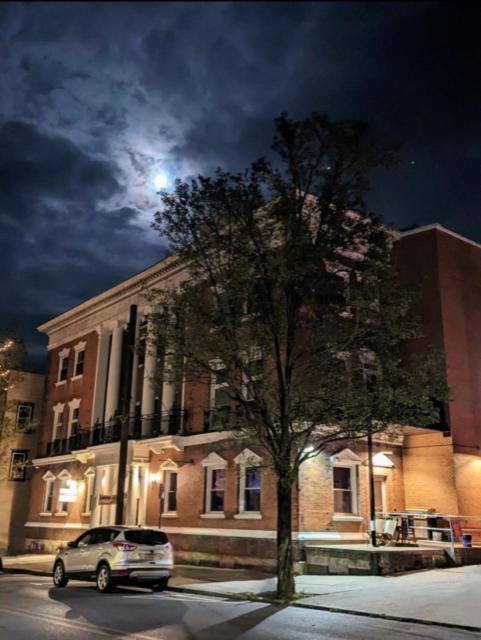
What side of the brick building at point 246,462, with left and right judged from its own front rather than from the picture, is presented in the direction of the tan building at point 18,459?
right

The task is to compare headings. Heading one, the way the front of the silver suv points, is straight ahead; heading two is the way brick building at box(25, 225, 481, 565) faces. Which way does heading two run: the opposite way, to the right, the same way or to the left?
to the left

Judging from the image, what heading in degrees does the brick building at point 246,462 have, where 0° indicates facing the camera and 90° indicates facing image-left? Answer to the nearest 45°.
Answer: approximately 45°

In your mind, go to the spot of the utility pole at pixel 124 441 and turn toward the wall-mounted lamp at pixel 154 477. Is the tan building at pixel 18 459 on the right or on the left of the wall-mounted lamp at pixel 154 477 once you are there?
left

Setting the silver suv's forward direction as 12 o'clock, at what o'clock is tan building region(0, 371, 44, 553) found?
The tan building is roughly at 1 o'clock from the silver suv.

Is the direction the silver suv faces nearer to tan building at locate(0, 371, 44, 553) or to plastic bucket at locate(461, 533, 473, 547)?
the tan building

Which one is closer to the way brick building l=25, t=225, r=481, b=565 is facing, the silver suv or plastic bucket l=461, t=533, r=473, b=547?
the silver suv

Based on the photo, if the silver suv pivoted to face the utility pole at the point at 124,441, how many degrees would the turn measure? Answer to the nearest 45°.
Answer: approximately 45° to its right

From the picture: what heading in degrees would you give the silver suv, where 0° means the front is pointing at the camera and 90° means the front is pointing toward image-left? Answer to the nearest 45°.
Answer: approximately 135°

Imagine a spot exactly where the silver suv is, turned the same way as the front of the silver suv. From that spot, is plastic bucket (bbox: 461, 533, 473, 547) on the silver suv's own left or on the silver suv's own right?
on the silver suv's own right

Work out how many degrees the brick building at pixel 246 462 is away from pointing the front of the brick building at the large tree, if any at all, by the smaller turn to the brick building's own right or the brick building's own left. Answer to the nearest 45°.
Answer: approximately 45° to the brick building's own left
